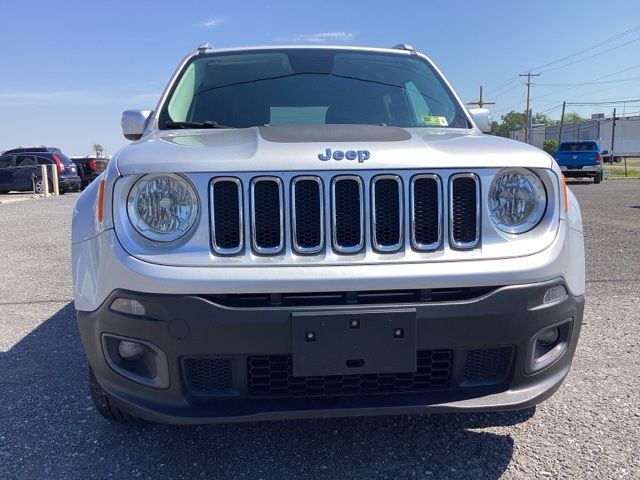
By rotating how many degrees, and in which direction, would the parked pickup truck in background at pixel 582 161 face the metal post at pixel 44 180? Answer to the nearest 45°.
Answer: approximately 135° to its left

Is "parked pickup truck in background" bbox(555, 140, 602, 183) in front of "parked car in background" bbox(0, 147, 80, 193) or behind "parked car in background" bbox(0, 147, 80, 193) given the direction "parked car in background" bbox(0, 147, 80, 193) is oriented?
behind

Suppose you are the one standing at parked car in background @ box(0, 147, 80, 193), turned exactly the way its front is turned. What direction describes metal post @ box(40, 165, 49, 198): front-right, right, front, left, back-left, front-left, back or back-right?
back-left

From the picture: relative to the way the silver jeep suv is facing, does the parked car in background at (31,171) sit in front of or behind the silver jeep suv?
behind

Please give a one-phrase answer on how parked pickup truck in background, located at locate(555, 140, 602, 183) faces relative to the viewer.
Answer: facing away from the viewer

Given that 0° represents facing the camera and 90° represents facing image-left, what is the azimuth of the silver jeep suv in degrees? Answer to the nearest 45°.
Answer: approximately 0°

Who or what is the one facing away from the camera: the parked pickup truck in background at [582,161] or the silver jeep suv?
the parked pickup truck in background

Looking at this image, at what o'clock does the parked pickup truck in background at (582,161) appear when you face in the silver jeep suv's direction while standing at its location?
The parked pickup truck in background is roughly at 7 o'clock from the silver jeep suv.

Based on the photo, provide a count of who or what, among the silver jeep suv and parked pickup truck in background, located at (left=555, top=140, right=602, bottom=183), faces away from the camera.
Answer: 1

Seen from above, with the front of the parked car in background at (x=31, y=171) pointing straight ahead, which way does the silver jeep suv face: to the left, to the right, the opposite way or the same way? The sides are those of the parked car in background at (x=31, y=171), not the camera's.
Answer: to the left

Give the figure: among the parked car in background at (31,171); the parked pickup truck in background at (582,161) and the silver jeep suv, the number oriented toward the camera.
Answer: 1
